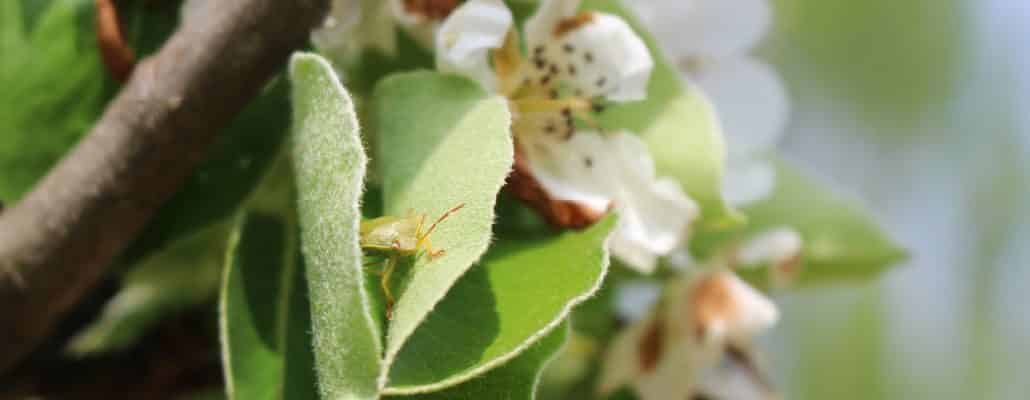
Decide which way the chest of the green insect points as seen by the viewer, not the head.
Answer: to the viewer's right
